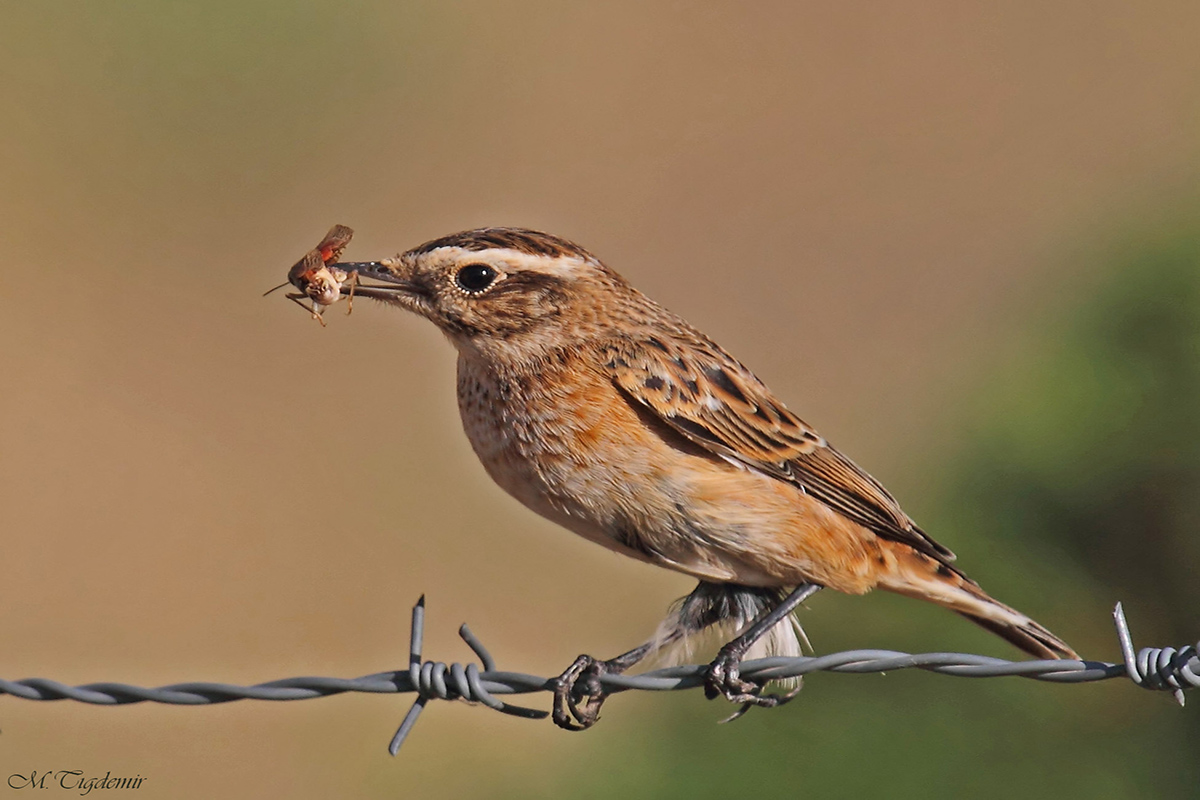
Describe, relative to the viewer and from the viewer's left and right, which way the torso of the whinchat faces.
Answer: facing to the left of the viewer
